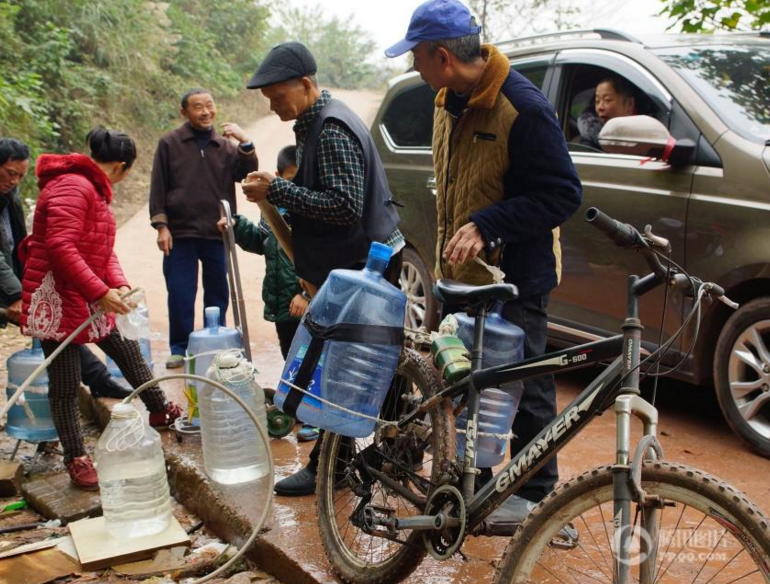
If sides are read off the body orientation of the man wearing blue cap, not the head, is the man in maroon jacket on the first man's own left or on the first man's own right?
on the first man's own right

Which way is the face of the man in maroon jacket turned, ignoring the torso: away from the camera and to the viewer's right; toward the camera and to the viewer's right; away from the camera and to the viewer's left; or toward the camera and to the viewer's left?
toward the camera and to the viewer's right

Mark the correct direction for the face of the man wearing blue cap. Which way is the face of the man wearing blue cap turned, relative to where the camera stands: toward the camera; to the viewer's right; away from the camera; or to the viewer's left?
to the viewer's left

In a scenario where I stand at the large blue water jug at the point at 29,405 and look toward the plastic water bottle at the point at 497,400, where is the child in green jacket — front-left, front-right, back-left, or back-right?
front-left

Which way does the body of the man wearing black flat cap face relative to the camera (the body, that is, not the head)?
to the viewer's left

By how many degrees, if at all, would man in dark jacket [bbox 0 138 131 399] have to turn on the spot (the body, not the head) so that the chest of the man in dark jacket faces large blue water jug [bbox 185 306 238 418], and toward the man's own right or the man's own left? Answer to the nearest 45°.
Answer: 0° — they already face it

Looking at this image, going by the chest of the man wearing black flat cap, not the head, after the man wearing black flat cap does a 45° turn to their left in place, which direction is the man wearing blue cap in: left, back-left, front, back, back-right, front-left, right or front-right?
left

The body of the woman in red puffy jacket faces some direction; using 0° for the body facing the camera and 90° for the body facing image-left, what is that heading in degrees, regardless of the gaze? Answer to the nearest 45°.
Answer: approximately 270°

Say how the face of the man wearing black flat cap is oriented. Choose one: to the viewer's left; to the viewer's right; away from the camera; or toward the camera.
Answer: to the viewer's left

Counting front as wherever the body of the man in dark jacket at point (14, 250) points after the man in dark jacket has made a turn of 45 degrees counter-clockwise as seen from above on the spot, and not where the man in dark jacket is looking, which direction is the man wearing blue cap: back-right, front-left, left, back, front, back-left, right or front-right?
front-right

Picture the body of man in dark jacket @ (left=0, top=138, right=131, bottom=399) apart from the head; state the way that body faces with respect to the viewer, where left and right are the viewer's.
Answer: facing the viewer and to the right of the viewer

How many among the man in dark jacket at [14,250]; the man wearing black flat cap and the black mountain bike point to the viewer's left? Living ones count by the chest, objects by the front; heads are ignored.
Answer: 1

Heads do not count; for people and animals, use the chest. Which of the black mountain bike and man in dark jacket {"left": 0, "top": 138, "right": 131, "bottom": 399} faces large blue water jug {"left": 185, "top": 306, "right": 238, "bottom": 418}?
the man in dark jacket

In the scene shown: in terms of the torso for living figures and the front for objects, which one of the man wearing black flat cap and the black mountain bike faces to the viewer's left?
the man wearing black flat cap
